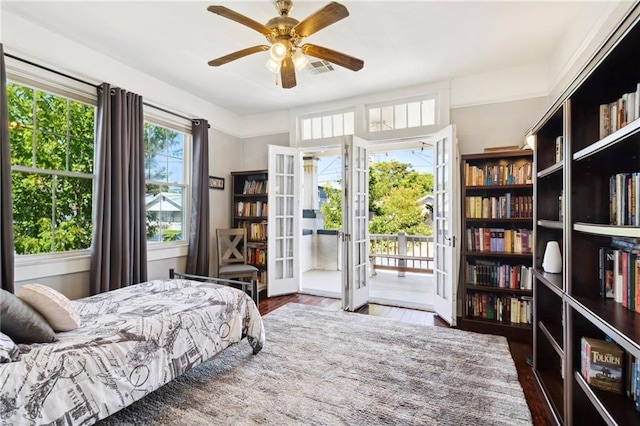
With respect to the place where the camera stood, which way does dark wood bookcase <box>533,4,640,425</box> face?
facing to the left of the viewer

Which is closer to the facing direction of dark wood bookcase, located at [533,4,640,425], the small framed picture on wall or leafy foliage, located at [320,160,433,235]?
the small framed picture on wall

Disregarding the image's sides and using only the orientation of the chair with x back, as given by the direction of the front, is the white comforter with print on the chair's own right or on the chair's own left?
on the chair's own right

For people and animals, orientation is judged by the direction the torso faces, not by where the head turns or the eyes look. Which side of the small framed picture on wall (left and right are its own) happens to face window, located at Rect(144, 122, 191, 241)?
right

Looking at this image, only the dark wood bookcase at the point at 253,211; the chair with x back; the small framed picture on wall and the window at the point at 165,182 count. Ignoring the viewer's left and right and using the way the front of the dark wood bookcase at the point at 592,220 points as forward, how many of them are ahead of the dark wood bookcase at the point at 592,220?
4

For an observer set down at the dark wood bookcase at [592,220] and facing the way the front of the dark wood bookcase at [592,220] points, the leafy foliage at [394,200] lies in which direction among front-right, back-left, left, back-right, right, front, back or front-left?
front-right

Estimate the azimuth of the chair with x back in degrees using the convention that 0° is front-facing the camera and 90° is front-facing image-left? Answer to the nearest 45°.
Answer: approximately 315°

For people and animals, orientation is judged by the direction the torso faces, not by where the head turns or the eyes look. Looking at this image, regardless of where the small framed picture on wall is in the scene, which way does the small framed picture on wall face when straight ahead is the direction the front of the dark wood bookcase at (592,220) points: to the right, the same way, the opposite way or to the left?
the opposite way

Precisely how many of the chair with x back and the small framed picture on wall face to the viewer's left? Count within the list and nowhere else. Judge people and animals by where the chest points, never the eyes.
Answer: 0

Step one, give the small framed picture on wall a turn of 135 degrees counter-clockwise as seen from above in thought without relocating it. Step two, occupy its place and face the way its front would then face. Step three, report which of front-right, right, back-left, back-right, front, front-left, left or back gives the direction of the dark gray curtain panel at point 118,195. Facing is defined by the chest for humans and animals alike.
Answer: back-left

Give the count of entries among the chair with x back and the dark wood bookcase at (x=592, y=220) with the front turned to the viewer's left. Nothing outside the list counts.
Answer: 1
